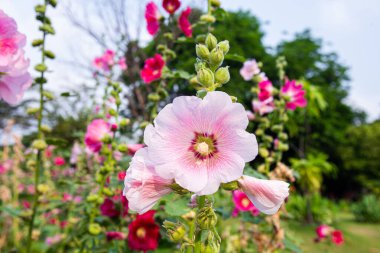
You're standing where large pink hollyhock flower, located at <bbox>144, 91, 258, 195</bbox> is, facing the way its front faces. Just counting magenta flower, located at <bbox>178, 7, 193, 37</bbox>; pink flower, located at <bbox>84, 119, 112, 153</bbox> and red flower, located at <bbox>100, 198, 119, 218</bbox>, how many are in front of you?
0

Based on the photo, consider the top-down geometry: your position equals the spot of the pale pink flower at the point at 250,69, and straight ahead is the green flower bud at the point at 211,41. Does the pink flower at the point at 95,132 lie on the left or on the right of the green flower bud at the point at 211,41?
right

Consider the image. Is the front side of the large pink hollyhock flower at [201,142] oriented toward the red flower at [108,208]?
no

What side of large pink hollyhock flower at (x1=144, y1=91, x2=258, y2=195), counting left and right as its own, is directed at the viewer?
front

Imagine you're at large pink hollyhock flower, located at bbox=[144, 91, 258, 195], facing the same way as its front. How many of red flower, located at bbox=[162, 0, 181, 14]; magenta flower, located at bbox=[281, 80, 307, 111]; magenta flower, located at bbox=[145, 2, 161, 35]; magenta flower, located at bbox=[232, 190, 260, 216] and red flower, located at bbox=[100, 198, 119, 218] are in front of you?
0

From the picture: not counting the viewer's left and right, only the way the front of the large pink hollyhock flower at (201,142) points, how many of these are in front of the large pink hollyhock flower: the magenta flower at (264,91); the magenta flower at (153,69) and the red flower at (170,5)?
0

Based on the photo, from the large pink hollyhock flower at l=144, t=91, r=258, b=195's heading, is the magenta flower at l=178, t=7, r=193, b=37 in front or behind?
behind

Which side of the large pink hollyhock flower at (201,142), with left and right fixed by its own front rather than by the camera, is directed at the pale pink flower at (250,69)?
back

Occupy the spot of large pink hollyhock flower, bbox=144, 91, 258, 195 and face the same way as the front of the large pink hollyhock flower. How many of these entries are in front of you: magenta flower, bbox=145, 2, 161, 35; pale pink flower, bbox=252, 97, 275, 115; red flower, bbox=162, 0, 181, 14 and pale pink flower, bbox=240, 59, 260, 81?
0

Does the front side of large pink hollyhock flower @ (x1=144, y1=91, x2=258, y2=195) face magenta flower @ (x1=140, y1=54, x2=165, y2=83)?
no

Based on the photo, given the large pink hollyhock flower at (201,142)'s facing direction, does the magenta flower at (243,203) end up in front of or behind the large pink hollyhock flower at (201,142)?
behind

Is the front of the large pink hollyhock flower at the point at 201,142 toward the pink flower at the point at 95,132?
no
